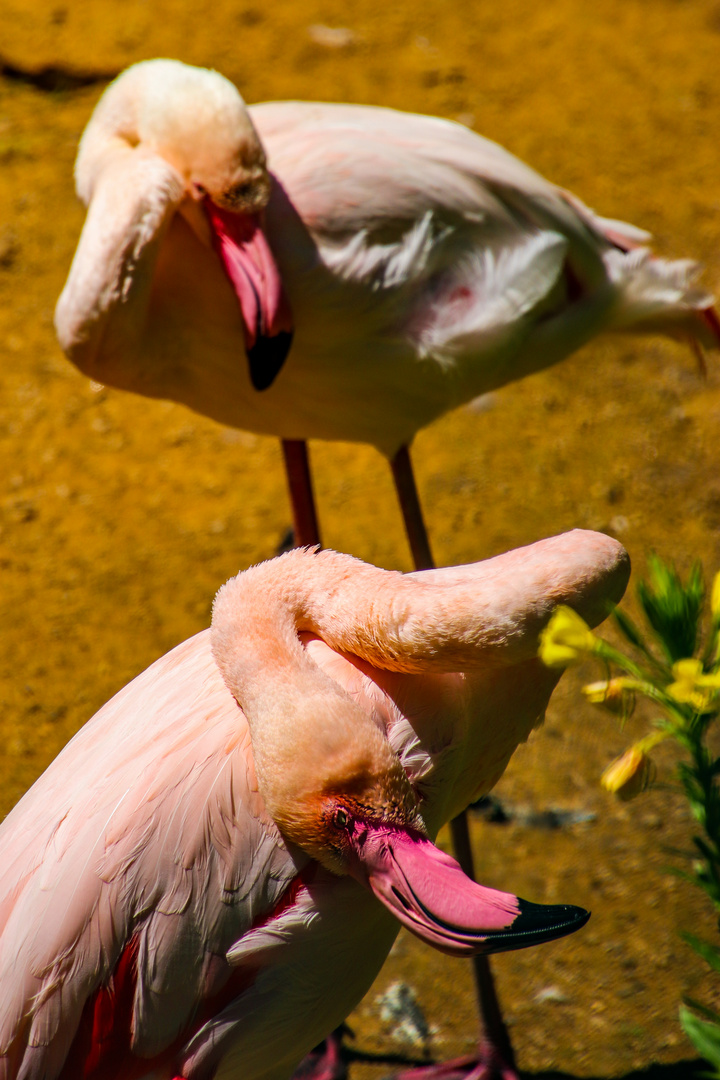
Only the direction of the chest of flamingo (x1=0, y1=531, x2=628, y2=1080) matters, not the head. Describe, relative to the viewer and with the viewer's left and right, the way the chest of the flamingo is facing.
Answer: facing to the right of the viewer

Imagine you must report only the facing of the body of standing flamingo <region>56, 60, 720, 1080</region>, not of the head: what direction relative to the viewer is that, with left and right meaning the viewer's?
facing to the left of the viewer

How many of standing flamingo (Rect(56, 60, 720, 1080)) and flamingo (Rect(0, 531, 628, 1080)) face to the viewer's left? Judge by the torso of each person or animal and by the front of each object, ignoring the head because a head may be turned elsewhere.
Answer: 1

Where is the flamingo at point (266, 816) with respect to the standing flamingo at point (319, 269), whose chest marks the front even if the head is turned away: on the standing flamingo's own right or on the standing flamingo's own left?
on the standing flamingo's own left

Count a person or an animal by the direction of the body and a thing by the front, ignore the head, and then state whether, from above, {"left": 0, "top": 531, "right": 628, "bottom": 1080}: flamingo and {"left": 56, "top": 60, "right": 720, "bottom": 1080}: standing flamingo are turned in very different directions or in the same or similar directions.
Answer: very different directions

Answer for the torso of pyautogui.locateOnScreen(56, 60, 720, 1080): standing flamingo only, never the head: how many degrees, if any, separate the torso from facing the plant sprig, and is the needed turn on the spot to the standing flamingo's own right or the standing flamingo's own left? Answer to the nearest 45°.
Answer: approximately 90° to the standing flamingo's own left

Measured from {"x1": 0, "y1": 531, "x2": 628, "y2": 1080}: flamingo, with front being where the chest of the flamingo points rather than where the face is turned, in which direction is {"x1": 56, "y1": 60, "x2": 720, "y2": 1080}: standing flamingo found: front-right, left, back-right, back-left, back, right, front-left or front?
left
